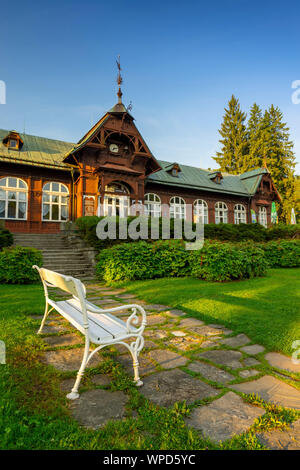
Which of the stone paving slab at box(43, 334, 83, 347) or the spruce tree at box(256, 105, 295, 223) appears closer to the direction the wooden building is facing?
the stone paving slab

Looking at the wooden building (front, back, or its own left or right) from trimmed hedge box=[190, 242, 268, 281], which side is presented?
front

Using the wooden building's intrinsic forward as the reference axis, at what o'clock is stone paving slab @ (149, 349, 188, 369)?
The stone paving slab is roughly at 1 o'clock from the wooden building.

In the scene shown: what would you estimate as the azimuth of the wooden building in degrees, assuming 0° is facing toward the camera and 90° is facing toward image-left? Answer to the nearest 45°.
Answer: approximately 315°

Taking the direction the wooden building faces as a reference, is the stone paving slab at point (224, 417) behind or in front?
in front

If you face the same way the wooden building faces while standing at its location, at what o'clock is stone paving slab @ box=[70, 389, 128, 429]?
The stone paving slab is roughly at 1 o'clock from the wooden building.

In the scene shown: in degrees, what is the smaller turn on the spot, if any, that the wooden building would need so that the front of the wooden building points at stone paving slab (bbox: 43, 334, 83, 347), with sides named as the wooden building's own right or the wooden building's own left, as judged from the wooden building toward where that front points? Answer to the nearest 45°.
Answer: approximately 45° to the wooden building's own right

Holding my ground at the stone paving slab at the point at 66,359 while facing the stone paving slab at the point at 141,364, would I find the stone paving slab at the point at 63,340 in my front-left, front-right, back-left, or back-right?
back-left

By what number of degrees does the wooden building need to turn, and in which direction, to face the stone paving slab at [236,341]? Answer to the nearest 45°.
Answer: approximately 45° to its right

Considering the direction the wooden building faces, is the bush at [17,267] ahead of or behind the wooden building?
ahead

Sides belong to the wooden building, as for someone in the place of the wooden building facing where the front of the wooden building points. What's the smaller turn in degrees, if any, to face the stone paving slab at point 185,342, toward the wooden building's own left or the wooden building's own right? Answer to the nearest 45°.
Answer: approximately 45° to the wooden building's own right

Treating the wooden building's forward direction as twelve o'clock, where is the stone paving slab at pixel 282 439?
The stone paving slab is roughly at 1 o'clock from the wooden building.

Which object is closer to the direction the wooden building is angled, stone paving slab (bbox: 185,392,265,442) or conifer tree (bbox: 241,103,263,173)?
the stone paving slab

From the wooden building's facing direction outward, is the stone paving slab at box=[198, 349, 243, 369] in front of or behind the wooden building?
in front

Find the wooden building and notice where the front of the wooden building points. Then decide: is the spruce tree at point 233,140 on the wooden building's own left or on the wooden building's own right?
on the wooden building's own left
